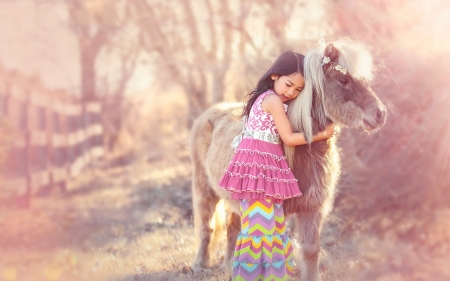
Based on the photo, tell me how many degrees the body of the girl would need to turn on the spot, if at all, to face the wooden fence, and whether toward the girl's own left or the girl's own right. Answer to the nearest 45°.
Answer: approximately 135° to the girl's own left

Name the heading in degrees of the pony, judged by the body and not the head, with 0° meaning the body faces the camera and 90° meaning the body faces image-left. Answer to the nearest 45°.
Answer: approximately 315°

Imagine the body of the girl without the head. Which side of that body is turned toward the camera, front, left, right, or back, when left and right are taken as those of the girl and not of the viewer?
right

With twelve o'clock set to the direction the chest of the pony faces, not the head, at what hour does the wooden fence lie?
The wooden fence is roughly at 6 o'clock from the pony.
